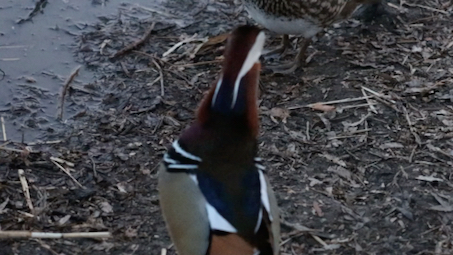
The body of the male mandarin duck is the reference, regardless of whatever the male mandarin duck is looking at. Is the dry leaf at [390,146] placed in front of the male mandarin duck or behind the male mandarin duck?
in front

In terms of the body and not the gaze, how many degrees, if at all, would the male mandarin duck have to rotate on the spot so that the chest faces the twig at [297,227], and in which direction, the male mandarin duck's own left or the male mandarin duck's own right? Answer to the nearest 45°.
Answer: approximately 45° to the male mandarin duck's own right

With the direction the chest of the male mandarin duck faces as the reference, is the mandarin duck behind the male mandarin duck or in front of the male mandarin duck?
in front

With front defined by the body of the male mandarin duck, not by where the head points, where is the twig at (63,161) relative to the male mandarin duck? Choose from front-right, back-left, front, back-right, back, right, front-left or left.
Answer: front-left

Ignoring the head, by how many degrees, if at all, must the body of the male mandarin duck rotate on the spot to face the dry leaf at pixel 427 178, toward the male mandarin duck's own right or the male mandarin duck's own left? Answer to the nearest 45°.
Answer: approximately 45° to the male mandarin duck's own right

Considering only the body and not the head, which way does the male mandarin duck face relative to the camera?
away from the camera

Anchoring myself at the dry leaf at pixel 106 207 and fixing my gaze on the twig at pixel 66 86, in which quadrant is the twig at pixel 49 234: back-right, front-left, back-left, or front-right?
back-left

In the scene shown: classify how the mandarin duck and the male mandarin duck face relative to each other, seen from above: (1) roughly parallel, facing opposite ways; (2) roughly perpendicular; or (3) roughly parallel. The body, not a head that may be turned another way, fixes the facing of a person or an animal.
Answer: roughly perpendicular

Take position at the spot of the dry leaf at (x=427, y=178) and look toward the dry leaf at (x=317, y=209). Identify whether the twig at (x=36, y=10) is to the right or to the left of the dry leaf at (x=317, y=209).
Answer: right

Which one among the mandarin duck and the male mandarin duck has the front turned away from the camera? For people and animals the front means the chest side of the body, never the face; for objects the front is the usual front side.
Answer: the male mandarin duck

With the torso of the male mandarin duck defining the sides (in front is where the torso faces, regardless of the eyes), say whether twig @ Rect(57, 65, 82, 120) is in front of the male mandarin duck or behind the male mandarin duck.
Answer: in front
